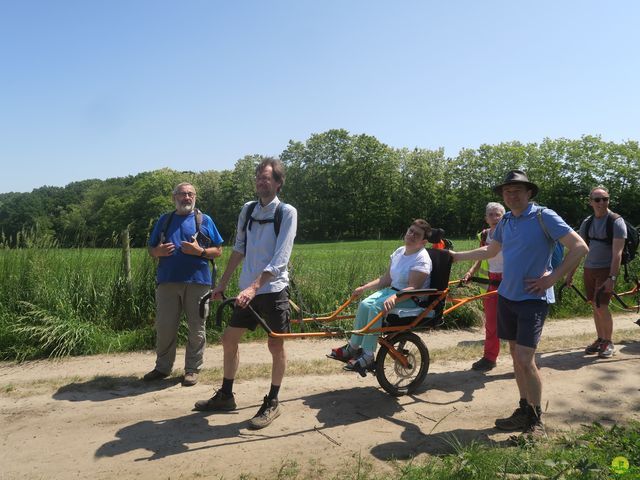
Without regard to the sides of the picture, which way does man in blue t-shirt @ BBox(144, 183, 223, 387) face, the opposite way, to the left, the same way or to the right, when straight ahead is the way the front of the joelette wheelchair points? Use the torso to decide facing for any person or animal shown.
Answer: to the left

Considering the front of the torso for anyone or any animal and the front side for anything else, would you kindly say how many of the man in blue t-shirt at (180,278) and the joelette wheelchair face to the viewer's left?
1

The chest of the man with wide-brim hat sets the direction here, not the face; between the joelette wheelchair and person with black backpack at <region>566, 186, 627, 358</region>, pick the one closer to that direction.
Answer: the joelette wheelchair

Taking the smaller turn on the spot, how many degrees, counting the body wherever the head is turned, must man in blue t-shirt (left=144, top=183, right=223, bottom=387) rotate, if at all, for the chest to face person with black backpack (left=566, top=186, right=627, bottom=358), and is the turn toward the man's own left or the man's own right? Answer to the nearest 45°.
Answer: approximately 90° to the man's own left

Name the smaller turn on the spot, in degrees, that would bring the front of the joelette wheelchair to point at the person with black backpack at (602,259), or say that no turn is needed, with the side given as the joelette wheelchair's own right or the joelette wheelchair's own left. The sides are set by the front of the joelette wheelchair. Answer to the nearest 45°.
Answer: approximately 135° to the joelette wheelchair's own right

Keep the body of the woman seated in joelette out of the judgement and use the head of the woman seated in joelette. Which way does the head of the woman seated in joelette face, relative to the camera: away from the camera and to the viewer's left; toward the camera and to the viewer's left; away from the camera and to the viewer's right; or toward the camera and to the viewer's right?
toward the camera and to the viewer's left

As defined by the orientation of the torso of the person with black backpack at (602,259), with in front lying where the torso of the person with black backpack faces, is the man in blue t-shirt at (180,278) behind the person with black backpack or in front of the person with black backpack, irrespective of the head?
in front

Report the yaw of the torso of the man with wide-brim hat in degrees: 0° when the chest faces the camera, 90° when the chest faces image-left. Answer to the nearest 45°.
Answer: approximately 45°

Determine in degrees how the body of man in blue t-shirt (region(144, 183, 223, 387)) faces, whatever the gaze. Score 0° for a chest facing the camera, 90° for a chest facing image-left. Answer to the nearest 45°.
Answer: approximately 0°

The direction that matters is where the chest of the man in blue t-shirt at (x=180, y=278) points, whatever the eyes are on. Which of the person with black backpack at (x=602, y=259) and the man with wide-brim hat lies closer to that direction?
the man with wide-brim hat

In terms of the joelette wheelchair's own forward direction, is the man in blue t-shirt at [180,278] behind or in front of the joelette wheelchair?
in front

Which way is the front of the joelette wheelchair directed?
to the viewer's left

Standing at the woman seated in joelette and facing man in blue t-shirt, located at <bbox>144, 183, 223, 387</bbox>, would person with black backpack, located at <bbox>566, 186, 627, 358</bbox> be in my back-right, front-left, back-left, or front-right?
back-right
